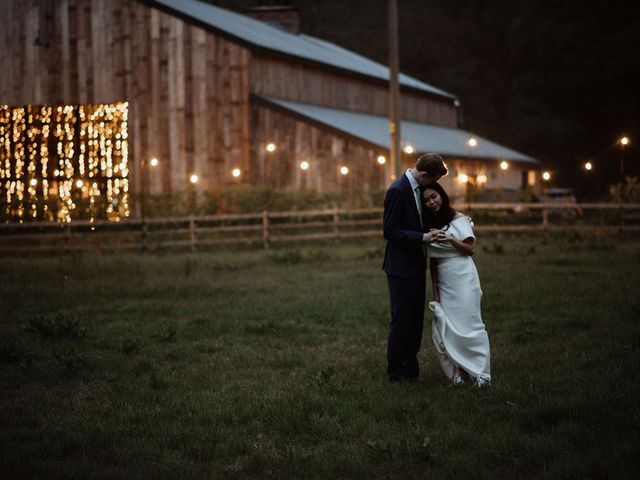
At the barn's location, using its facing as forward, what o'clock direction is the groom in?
The groom is roughly at 10 o'clock from the barn.

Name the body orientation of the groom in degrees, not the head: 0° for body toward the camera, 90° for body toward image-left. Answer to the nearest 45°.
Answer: approximately 270°

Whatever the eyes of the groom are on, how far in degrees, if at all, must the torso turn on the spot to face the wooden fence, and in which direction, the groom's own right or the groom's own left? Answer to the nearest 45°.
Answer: approximately 90° to the groom's own left

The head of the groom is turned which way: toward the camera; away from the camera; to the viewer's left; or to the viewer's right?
to the viewer's right

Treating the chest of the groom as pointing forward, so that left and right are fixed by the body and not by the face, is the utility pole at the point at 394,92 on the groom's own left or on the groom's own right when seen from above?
on the groom's own left

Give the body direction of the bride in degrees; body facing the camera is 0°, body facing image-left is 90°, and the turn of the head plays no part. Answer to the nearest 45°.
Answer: approximately 45°

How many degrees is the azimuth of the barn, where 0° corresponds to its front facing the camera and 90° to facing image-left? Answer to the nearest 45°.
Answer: approximately 45°

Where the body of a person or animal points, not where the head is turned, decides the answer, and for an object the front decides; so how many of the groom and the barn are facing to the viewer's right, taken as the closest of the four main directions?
1
